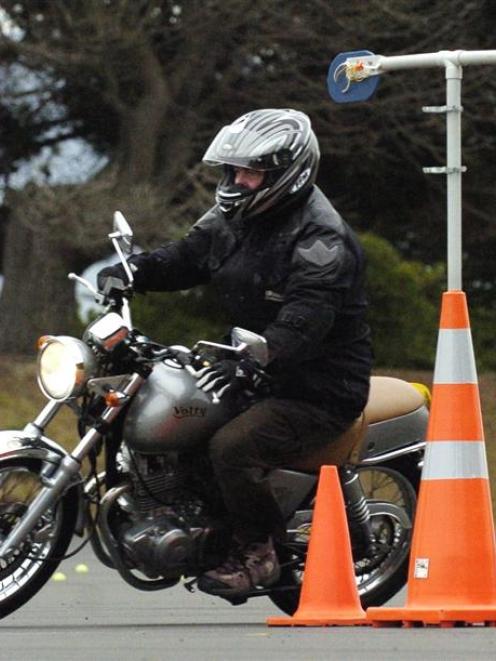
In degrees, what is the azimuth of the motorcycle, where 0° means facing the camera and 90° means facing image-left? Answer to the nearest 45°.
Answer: approximately 45°

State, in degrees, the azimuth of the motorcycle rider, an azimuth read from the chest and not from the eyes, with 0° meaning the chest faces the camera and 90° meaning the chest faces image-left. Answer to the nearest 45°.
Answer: approximately 45°
